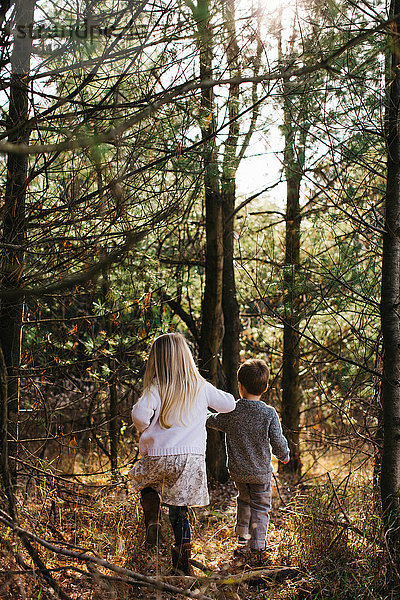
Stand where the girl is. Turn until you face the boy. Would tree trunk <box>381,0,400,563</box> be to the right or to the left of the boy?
right

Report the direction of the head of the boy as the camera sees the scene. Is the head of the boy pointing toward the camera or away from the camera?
away from the camera

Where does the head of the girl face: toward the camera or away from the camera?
away from the camera

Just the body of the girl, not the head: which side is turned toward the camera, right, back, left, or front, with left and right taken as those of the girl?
back

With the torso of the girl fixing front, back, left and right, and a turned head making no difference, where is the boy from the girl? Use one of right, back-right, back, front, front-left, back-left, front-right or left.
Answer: front-right

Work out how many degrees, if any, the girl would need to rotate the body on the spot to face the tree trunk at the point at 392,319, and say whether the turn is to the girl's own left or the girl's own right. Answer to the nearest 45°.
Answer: approximately 90° to the girl's own right
